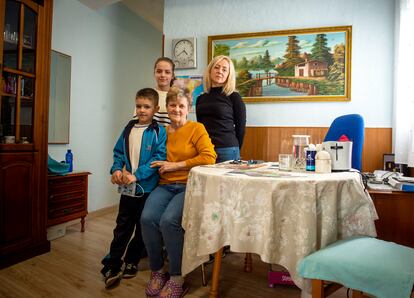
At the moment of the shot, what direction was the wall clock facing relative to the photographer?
facing the viewer

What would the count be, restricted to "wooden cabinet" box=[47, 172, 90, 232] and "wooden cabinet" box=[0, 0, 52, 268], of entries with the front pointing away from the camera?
0

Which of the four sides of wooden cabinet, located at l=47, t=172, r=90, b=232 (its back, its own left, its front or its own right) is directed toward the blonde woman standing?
front

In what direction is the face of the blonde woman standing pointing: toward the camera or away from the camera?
toward the camera

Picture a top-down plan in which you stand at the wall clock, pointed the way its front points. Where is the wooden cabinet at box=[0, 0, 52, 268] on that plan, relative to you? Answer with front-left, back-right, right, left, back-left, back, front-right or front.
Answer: front-right

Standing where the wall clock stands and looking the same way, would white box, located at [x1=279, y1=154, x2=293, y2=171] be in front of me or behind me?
in front

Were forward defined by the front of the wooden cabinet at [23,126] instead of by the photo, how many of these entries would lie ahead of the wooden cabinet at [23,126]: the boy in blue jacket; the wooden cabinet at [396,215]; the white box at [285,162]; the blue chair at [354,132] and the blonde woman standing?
5

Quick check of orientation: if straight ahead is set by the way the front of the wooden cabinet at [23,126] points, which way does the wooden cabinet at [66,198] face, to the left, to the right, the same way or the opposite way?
the same way

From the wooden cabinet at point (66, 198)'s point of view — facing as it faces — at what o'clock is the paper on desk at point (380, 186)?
The paper on desk is roughly at 12 o'clock from the wooden cabinet.

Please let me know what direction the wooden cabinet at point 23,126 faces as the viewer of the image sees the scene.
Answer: facing the viewer and to the right of the viewer

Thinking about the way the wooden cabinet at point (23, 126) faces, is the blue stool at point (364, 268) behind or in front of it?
in front

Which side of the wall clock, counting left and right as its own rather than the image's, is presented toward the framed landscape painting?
left

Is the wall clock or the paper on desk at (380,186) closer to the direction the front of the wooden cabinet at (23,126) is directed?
the paper on desk

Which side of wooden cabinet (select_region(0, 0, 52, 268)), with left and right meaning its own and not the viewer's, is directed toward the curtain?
front

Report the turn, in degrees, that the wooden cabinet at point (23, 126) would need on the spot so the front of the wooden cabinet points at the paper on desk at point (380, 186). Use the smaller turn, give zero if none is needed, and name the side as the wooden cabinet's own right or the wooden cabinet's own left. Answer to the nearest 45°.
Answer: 0° — it already faces it
